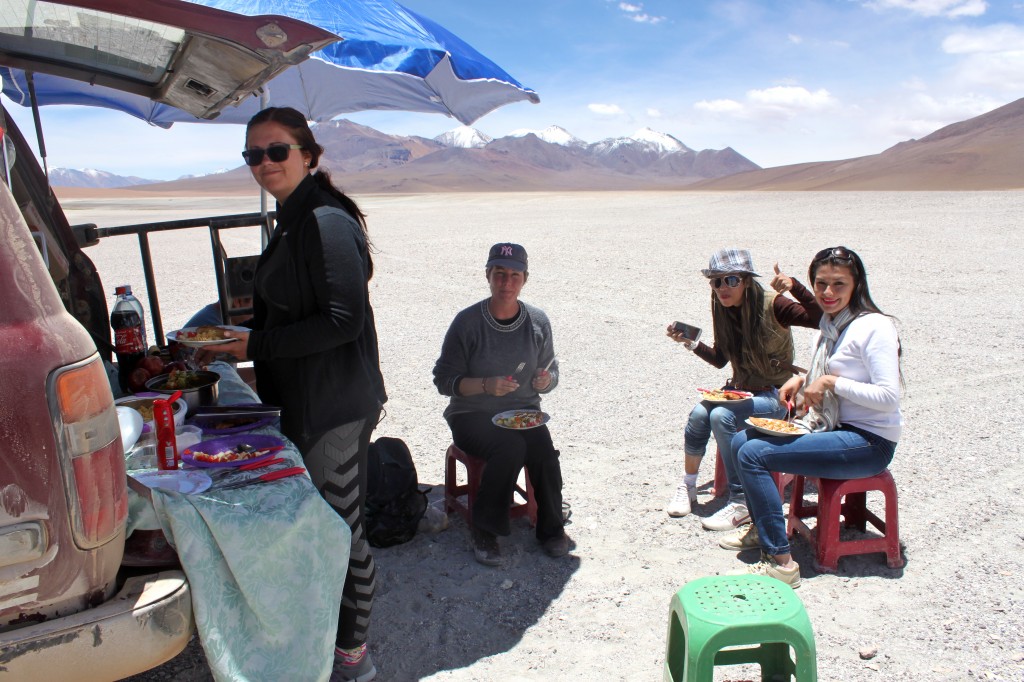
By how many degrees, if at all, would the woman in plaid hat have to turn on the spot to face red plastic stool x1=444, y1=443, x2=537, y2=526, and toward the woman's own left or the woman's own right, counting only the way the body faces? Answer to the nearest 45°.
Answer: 0° — they already face it

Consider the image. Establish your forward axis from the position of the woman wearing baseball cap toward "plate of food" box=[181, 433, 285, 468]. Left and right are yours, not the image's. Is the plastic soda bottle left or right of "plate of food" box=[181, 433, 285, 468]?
right

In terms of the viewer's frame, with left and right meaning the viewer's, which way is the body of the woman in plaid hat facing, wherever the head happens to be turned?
facing the viewer and to the left of the viewer

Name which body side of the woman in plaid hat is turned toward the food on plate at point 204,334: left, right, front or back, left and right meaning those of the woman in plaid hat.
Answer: front

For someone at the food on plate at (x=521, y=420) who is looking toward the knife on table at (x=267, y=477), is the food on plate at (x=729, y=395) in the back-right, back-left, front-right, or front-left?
back-left

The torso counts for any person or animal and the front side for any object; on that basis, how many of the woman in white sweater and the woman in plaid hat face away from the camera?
0

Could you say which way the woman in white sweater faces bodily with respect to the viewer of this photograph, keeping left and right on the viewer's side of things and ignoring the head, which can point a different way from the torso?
facing to the left of the viewer

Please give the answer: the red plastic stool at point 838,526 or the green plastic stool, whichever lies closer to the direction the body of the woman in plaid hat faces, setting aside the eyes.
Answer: the green plastic stool
